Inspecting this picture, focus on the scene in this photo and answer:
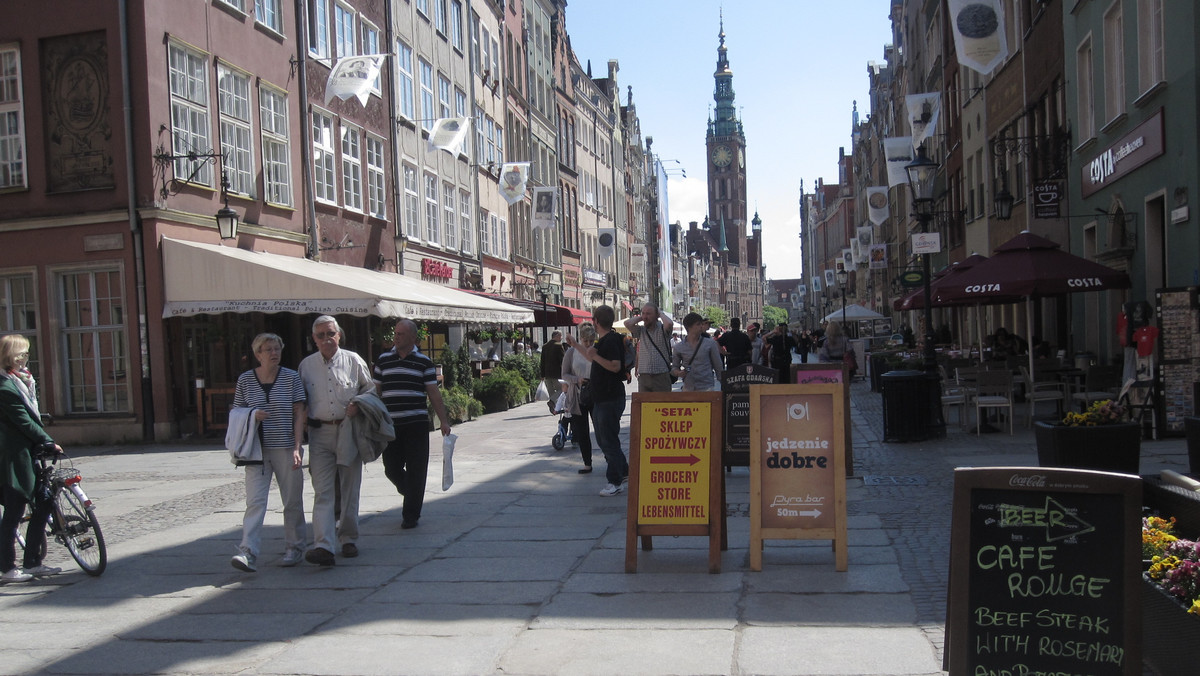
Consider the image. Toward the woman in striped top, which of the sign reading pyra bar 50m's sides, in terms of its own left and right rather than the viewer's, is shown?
right

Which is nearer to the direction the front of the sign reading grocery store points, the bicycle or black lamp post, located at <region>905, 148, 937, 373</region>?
the bicycle

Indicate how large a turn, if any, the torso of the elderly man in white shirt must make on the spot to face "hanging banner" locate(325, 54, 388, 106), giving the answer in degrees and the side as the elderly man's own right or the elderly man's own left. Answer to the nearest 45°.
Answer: approximately 180°

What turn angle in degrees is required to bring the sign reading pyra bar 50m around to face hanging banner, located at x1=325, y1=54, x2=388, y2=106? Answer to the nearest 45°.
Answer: approximately 135° to its right

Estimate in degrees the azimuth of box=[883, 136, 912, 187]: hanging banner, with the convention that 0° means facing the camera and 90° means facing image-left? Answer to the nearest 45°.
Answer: approximately 0°

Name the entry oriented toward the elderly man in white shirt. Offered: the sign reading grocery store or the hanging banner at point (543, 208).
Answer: the hanging banner

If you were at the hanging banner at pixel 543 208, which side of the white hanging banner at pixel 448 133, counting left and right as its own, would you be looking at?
back

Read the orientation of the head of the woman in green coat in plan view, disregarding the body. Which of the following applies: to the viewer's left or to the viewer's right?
to the viewer's right

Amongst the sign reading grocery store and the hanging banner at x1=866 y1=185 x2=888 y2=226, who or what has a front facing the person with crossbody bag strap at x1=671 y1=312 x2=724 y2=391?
the hanging banner
